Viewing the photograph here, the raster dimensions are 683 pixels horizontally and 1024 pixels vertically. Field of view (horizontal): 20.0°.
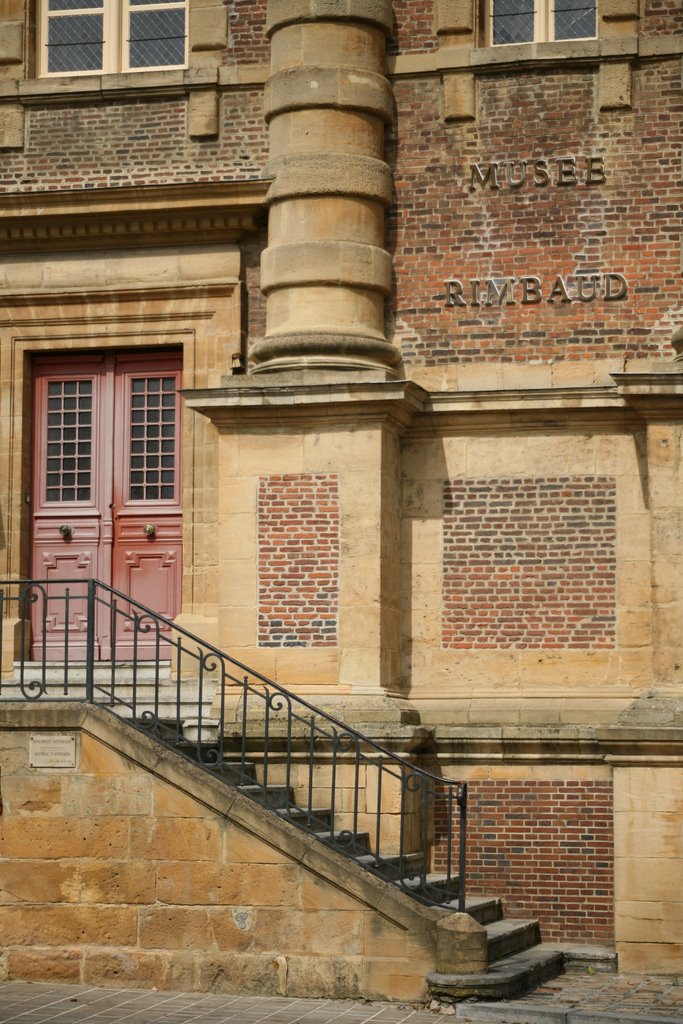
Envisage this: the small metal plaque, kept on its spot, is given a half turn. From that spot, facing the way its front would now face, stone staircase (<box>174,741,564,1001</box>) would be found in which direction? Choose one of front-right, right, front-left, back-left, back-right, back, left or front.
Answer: right

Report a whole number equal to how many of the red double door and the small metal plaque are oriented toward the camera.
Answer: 2

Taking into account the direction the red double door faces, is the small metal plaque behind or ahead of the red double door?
ahead

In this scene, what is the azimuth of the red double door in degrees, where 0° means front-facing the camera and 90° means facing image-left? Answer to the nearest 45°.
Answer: approximately 0°

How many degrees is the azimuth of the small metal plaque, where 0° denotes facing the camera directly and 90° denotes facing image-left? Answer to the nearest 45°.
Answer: approximately 0°

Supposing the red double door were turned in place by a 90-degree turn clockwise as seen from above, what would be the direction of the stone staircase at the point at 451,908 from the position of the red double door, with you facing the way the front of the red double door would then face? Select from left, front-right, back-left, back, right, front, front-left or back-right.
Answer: back-left
